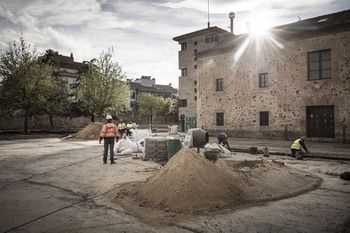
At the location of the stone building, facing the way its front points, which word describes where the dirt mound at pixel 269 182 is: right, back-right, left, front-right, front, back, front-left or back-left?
front-left

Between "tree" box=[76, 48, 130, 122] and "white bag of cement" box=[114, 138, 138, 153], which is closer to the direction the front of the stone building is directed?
the white bag of cement

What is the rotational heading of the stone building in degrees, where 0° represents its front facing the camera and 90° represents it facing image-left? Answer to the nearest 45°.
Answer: approximately 45°

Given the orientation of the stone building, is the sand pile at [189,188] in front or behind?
in front

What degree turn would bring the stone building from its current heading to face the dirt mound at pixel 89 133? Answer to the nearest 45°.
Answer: approximately 45° to its right

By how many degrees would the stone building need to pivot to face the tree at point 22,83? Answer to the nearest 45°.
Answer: approximately 45° to its right
